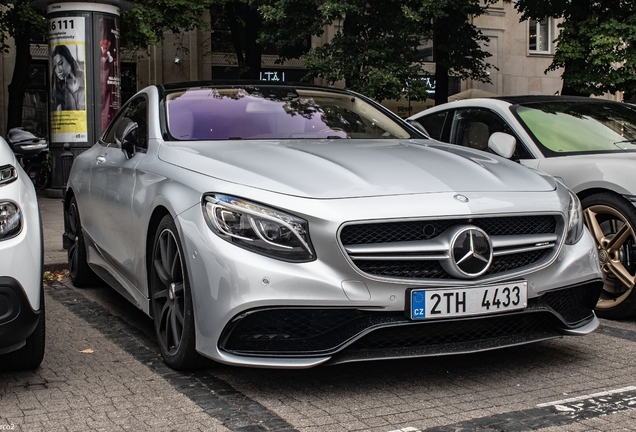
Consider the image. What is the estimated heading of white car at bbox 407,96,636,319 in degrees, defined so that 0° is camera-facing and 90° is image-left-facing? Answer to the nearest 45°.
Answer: approximately 315°

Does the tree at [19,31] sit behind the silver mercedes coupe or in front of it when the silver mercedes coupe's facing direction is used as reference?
behind

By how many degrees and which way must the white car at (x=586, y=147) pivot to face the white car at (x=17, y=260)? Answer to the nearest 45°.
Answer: approximately 90° to its right

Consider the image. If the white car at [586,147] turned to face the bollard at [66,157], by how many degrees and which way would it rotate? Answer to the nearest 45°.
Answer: approximately 180°

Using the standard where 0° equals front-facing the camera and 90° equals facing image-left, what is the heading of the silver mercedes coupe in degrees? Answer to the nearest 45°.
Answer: approximately 315°

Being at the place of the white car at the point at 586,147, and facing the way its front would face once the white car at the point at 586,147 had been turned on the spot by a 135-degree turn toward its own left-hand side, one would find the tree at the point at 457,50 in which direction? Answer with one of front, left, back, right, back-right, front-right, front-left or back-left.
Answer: front

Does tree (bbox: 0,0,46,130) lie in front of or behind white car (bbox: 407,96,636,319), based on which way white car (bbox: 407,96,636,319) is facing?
behind

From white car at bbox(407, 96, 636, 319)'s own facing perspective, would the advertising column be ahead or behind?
behind
